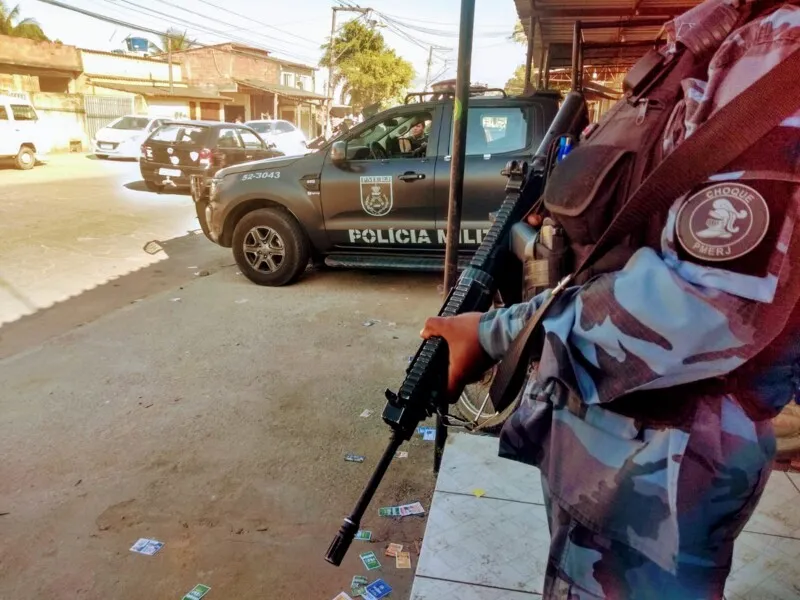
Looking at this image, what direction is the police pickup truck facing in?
to the viewer's left

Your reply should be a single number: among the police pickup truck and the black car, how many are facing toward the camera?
0

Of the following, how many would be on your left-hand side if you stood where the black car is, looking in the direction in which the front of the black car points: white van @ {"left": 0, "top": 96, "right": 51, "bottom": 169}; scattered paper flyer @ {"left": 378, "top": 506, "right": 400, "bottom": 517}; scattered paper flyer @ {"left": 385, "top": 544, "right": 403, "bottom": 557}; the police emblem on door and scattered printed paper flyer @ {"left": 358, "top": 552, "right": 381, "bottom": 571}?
1

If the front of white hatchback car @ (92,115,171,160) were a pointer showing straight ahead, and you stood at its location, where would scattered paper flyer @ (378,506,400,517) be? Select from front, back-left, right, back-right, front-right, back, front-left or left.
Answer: front-left

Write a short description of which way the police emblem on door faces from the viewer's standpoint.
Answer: facing the viewer

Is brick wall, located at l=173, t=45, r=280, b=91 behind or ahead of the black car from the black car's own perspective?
ahead

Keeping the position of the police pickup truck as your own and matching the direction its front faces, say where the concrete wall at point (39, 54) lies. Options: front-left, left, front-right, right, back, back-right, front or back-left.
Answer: front-right

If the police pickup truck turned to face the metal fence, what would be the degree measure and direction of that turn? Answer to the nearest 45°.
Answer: approximately 45° to its right

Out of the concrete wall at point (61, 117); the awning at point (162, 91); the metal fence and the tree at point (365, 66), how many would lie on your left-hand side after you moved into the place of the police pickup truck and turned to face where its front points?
0

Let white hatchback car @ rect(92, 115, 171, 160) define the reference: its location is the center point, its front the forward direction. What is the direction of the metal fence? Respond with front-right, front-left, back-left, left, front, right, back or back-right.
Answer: back-right

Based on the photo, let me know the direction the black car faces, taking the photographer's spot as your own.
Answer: facing away from the viewer and to the right of the viewer

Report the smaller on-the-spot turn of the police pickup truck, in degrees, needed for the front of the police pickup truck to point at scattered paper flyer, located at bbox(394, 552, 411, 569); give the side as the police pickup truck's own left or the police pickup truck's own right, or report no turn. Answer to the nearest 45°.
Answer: approximately 90° to the police pickup truck's own left

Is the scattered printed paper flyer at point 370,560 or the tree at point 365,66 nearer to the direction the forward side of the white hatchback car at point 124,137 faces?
the scattered printed paper flyer

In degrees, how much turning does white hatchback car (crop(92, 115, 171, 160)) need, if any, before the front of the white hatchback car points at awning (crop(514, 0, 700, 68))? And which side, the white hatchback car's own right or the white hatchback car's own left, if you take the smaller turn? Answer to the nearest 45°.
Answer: approximately 45° to the white hatchback car's own left
